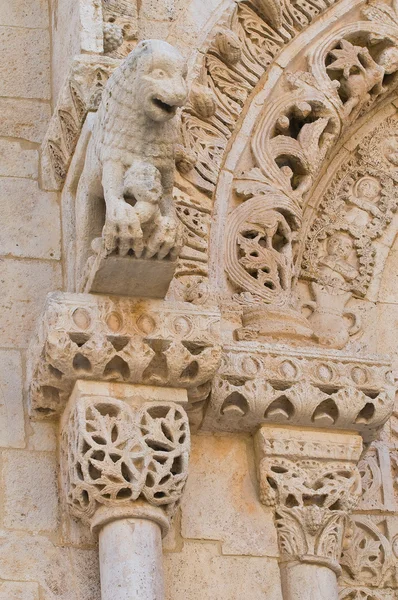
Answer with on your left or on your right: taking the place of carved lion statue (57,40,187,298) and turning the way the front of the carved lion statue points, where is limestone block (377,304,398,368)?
on your left

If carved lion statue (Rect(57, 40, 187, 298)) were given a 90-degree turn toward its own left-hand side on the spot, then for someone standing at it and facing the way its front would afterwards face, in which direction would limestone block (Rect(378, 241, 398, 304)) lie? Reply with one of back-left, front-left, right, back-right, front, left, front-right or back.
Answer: front
